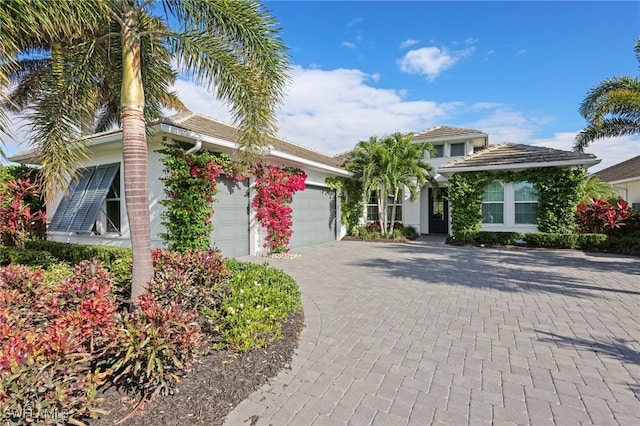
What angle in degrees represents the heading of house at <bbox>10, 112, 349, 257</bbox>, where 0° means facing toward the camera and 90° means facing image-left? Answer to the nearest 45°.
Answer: approximately 315°

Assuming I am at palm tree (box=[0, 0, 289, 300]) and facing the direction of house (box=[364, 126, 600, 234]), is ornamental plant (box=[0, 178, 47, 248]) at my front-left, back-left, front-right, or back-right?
back-left

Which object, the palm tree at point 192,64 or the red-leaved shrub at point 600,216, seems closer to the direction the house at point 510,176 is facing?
the palm tree

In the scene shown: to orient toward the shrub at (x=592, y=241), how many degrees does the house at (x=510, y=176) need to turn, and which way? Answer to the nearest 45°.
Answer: approximately 90° to its left

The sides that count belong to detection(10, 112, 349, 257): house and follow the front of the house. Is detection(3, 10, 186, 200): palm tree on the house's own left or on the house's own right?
on the house's own right

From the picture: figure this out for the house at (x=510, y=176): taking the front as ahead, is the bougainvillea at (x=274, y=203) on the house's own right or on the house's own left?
on the house's own right

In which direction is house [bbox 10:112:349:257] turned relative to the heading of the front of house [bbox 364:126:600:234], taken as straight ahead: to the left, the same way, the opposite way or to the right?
to the left

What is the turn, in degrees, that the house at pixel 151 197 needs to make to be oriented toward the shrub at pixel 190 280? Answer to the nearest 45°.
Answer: approximately 45° to its right
